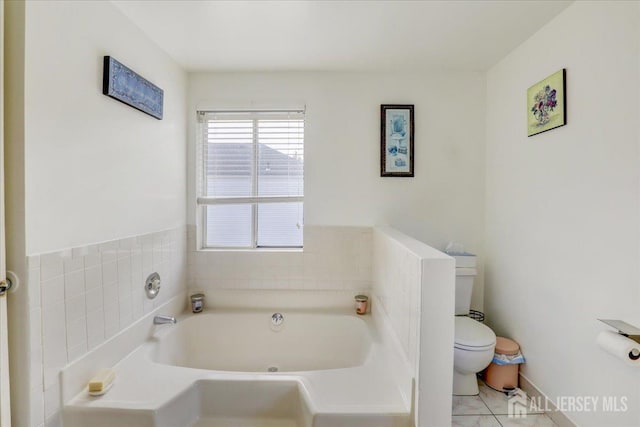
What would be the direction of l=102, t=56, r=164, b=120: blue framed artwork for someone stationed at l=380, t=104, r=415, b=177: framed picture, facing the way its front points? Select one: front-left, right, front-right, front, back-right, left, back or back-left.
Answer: front-right

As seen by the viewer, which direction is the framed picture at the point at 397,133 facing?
toward the camera

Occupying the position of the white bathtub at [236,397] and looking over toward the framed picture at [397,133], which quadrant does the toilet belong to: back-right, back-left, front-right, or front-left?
front-right

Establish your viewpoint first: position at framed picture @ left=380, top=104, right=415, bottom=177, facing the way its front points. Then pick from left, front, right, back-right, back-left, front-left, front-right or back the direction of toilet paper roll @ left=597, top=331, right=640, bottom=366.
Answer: front-left

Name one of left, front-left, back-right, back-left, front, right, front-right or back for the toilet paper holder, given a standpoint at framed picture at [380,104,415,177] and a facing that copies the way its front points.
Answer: front-left

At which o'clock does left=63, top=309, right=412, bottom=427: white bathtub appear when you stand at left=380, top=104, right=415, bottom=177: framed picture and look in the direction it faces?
The white bathtub is roughly at 1 o'clock from the framed picture.

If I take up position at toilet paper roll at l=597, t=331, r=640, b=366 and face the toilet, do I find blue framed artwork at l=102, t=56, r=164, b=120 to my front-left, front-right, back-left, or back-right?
front-left

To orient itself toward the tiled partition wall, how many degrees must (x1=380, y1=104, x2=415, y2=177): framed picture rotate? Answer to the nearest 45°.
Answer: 0° — it already faces it

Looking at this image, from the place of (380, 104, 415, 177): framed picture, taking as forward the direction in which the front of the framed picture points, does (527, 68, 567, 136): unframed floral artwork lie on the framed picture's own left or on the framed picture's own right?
on the framed picture's own left

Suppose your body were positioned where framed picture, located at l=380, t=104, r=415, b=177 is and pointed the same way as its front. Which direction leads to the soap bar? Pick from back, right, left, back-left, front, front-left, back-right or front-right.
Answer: front-right

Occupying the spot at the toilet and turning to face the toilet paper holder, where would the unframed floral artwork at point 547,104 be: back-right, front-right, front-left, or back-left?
front-left
